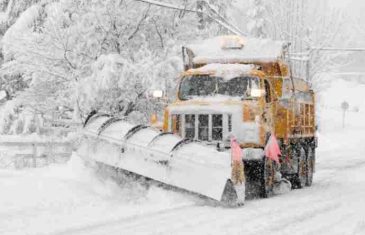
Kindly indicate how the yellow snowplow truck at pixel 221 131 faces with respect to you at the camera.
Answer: facing the viewer and to the left of the viewer

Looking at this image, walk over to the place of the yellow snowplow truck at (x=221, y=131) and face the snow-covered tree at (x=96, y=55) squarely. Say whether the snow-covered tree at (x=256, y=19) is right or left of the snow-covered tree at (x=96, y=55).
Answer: right

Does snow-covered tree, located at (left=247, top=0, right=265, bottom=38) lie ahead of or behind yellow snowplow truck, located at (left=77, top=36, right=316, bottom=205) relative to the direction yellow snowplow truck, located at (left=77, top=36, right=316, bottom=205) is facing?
behind

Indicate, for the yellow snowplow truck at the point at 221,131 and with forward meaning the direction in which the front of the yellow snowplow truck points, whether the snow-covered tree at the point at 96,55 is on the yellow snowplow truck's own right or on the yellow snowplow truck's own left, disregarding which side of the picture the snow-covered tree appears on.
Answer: on the yellow snowplow truck's own right
